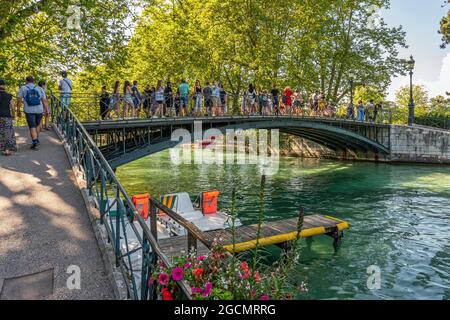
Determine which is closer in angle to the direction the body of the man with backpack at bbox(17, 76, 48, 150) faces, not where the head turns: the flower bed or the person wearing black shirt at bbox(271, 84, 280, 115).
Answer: the person wearing black shirt

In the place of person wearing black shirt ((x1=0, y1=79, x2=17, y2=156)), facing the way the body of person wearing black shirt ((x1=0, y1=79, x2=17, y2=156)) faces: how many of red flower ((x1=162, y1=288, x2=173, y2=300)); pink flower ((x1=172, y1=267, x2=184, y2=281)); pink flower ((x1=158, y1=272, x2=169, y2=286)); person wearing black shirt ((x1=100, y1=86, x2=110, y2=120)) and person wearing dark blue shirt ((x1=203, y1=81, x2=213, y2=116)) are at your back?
3

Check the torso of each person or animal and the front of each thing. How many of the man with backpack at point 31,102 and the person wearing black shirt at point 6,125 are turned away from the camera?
2

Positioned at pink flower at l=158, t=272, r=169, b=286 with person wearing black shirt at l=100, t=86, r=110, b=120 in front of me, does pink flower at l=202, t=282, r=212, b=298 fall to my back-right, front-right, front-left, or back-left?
back-right

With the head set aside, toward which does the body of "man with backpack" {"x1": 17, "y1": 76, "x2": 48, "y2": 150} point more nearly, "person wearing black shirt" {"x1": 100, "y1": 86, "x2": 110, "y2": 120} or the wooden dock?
the person wearing black shirt

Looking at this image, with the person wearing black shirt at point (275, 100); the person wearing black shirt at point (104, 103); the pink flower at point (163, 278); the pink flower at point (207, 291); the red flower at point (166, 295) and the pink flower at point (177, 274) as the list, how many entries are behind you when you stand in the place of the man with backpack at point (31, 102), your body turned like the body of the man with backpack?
4

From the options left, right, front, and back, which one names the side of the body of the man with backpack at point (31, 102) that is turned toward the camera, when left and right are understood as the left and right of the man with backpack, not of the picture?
back
